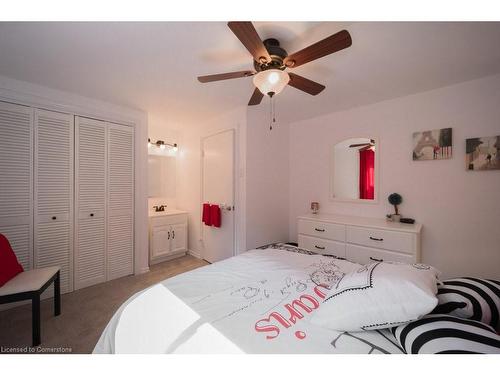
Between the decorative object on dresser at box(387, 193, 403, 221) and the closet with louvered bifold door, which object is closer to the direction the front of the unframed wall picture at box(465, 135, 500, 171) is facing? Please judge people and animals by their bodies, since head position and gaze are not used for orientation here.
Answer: the closet with louvered bifold door

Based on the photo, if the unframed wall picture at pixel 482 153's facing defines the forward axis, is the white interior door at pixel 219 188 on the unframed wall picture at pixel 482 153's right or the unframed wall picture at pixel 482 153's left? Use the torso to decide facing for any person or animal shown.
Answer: on its right

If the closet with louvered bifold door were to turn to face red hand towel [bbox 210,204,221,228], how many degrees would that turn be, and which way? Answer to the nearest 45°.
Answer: approximately 45° to its left

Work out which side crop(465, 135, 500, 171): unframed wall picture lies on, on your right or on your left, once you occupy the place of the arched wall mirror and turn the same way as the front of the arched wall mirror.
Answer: on your left

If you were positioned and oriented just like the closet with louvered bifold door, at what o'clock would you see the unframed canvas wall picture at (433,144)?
The unframed canvas wall picture is roughly at 12 o'clock from the closet with louvered bifold door.

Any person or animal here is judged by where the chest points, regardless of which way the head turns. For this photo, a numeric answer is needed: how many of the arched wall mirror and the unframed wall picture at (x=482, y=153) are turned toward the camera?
2

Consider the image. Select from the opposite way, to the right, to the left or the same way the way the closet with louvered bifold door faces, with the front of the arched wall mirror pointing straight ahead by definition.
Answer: to the left

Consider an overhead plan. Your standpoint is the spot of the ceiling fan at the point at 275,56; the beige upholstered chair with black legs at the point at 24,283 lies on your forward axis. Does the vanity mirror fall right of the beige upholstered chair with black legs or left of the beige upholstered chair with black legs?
right

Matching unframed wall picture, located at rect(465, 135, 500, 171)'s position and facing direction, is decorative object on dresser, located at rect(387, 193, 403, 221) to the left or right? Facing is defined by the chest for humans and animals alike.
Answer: on its right

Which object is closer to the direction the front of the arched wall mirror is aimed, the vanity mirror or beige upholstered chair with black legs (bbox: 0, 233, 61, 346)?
the beige upholstered chair with black legs
